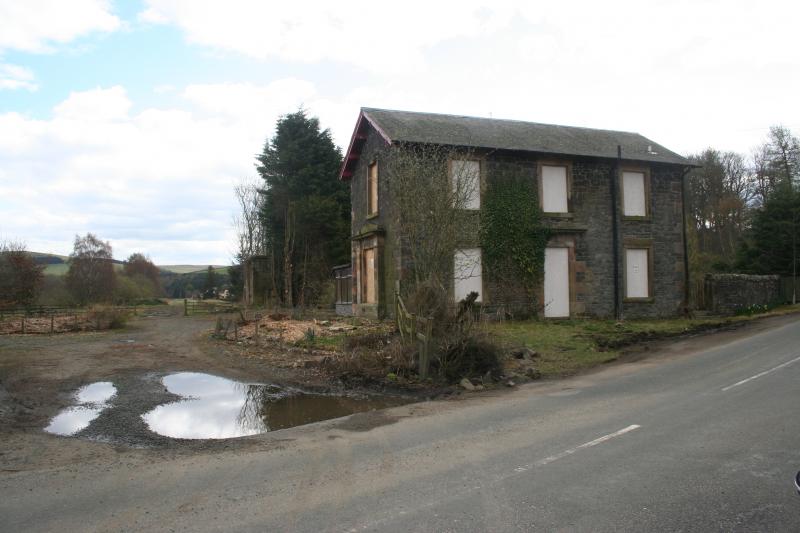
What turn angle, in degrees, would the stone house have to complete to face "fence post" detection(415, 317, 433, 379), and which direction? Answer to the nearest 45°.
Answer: approximately 45° to its right

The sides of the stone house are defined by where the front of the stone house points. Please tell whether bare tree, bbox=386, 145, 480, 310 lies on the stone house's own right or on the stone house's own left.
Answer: on the stone house's own right

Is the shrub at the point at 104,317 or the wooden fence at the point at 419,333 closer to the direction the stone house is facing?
the wooden fence

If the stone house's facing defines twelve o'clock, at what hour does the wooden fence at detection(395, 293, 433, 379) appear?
The wooden fence is roughly at 2 o'clock from the stone house.

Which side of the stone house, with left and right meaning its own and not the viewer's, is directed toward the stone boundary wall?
left

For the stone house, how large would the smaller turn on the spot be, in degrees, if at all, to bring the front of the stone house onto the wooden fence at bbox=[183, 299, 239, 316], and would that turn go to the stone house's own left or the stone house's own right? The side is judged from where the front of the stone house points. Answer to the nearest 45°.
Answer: approximately 180°

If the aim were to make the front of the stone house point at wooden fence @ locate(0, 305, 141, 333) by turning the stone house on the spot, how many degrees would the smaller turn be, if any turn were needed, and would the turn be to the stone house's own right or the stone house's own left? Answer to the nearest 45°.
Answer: approximately 135° to the stone house's own right

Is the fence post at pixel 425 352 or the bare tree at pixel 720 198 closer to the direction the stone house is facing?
the fence post

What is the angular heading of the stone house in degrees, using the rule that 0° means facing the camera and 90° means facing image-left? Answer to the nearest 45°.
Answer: approximately 315°
